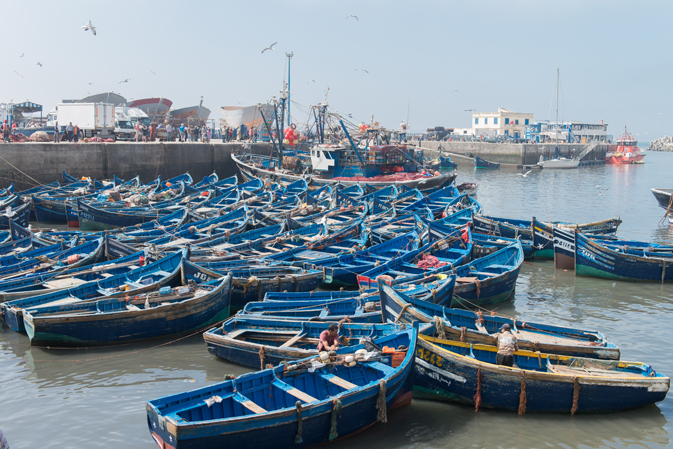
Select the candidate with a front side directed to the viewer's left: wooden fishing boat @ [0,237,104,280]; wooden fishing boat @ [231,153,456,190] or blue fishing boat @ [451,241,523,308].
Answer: wooden fishing boat @ [231,153,456,190]

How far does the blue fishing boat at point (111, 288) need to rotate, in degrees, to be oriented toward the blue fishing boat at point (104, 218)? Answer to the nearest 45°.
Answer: approximately 45° to its left

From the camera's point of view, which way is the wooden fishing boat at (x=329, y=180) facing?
to the viewer's left

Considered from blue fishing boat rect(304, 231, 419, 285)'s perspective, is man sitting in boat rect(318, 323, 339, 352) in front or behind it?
behind

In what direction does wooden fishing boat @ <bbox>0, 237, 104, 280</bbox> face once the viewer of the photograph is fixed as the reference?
facing away from the viewer and to the right of the viewer

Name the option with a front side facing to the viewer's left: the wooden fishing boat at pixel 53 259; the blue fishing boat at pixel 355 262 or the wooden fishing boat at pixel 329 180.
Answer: the wooden fishing boat at pixel 329 180

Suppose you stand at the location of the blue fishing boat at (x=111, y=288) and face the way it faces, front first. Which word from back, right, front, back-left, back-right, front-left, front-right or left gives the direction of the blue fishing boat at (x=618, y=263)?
front-right

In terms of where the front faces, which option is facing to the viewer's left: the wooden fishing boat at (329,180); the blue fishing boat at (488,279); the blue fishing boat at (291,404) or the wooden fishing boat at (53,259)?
the wooden fishing boat at (329,180)
